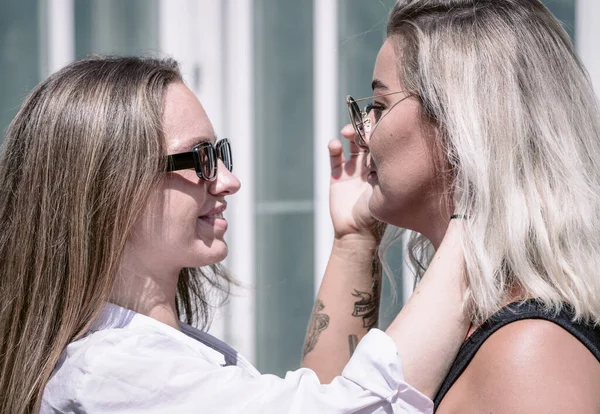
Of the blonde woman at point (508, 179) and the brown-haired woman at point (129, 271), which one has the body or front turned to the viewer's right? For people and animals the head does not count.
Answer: the brown-haired woman at point (129, 271)

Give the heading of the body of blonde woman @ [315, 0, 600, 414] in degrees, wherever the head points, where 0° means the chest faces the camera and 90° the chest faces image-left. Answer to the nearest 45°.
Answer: approximately 90°

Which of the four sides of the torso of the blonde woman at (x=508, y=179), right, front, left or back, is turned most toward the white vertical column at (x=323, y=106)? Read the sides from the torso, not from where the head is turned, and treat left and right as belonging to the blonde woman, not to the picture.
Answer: right

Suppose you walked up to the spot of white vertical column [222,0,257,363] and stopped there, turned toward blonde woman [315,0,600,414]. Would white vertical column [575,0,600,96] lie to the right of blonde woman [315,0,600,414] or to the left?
left

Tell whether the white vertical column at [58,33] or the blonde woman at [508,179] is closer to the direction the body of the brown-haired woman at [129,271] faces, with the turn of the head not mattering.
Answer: the blonde woman

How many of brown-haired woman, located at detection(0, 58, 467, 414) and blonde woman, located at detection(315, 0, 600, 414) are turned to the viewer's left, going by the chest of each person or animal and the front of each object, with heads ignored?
1

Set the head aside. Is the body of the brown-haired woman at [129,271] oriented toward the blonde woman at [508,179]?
yes

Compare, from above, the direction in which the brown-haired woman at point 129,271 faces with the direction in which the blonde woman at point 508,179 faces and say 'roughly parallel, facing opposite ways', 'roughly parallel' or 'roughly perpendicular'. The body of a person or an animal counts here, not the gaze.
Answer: roughly parallel, facing opposite ways

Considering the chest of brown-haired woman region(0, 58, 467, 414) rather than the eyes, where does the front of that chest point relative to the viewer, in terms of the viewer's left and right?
facing to the right of the viewer
